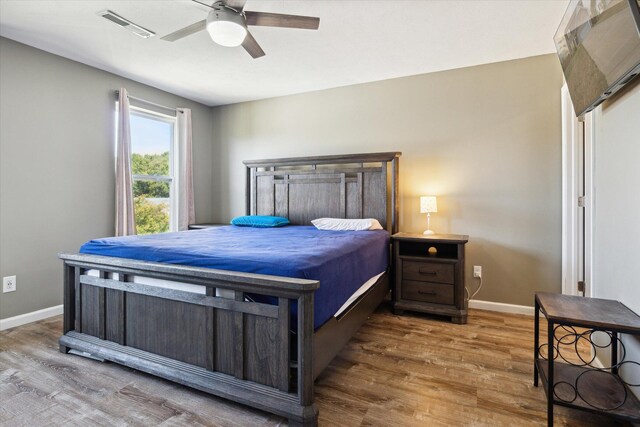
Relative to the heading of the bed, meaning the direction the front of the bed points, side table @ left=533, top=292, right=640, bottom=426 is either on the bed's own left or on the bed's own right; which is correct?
on the bed's own left

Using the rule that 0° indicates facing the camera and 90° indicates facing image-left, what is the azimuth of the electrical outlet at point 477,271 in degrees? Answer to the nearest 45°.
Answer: approximately 0°

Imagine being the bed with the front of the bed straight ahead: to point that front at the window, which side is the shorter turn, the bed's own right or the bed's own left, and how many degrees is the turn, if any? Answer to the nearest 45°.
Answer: approximately 135° to the bed's own right

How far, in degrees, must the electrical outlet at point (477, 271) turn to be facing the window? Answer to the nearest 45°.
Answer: approximately 90° to its right

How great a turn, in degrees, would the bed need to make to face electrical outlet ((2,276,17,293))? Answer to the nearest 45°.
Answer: approximately 90° to its right

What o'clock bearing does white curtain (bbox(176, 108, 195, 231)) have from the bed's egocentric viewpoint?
The white curtain is roughly at 4 o'clock from the bed.

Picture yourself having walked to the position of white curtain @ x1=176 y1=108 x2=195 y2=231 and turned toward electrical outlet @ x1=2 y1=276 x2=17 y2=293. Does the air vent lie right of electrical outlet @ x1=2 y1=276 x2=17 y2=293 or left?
left

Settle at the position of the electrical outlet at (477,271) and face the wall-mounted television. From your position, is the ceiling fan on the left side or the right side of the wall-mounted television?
right

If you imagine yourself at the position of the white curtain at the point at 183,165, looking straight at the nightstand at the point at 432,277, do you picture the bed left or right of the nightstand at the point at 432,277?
right
